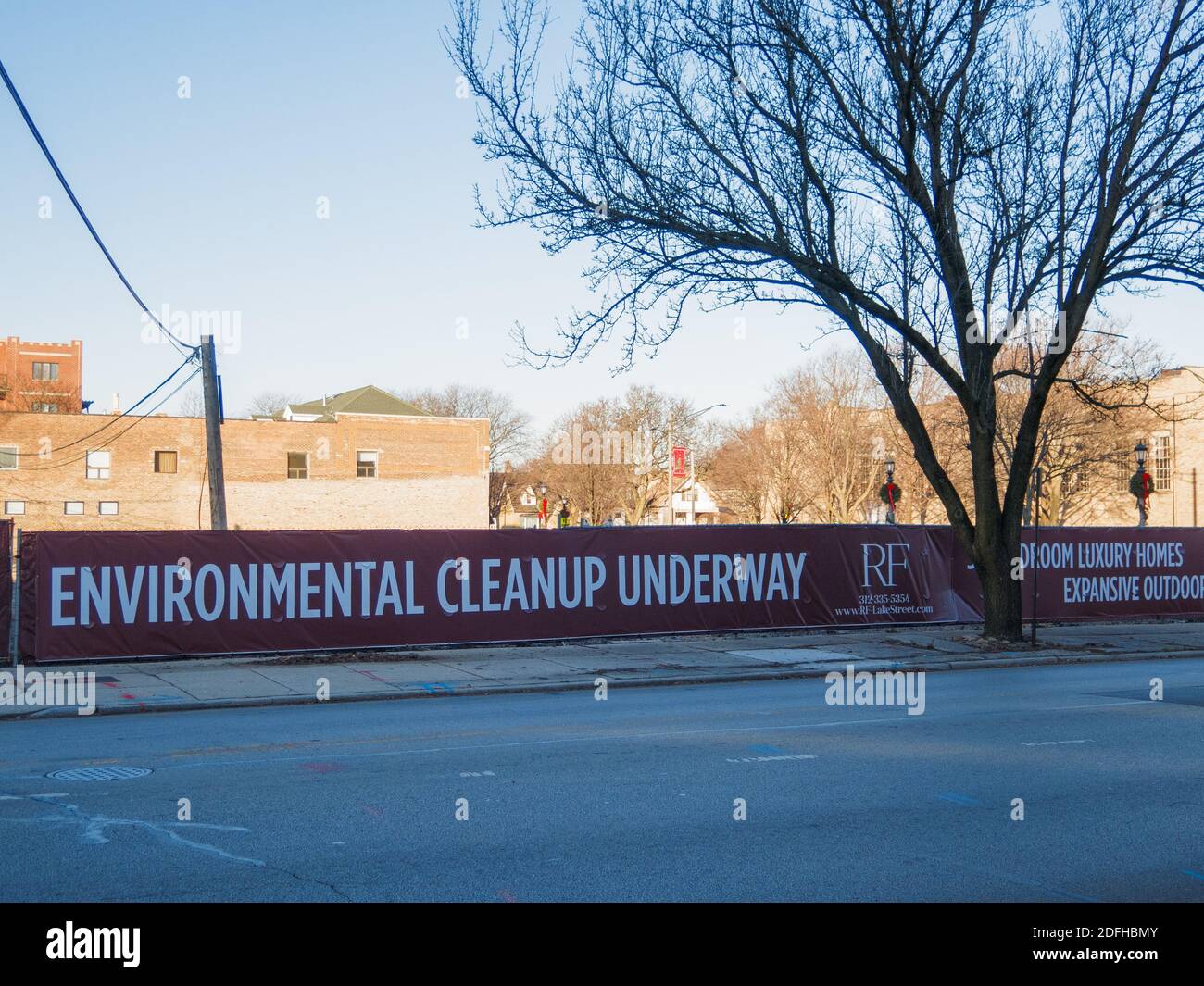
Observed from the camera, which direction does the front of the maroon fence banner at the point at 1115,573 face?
facing the viewer
